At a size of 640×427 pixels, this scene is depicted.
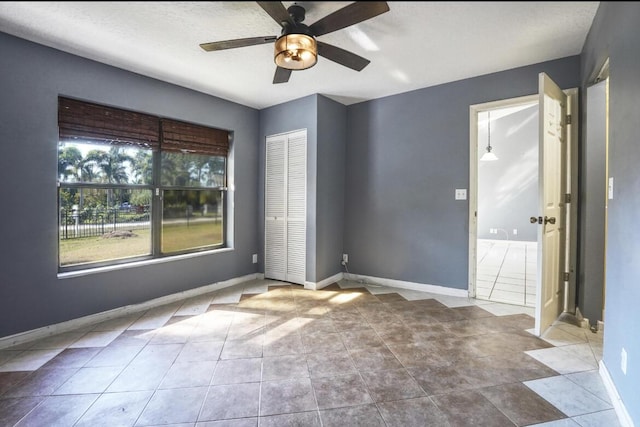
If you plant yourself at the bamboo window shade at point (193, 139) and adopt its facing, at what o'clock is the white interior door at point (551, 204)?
The white interior door is roughly at 12 o'clock from the bamboo window shade.

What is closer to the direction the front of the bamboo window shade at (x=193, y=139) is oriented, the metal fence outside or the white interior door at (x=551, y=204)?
the white interior door

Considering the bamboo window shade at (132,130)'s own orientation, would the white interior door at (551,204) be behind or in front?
in front

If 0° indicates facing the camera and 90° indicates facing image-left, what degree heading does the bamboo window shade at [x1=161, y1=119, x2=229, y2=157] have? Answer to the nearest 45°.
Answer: approximately 315°
